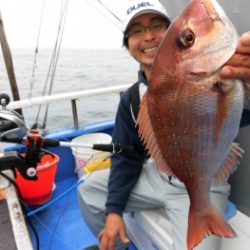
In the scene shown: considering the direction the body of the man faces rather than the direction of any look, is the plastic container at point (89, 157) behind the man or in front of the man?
behind

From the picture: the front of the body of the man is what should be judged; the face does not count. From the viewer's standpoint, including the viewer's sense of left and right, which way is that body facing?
facing the viewer

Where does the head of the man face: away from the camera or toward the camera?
toward the camera

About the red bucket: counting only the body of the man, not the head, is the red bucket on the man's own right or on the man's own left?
on the man's own right
